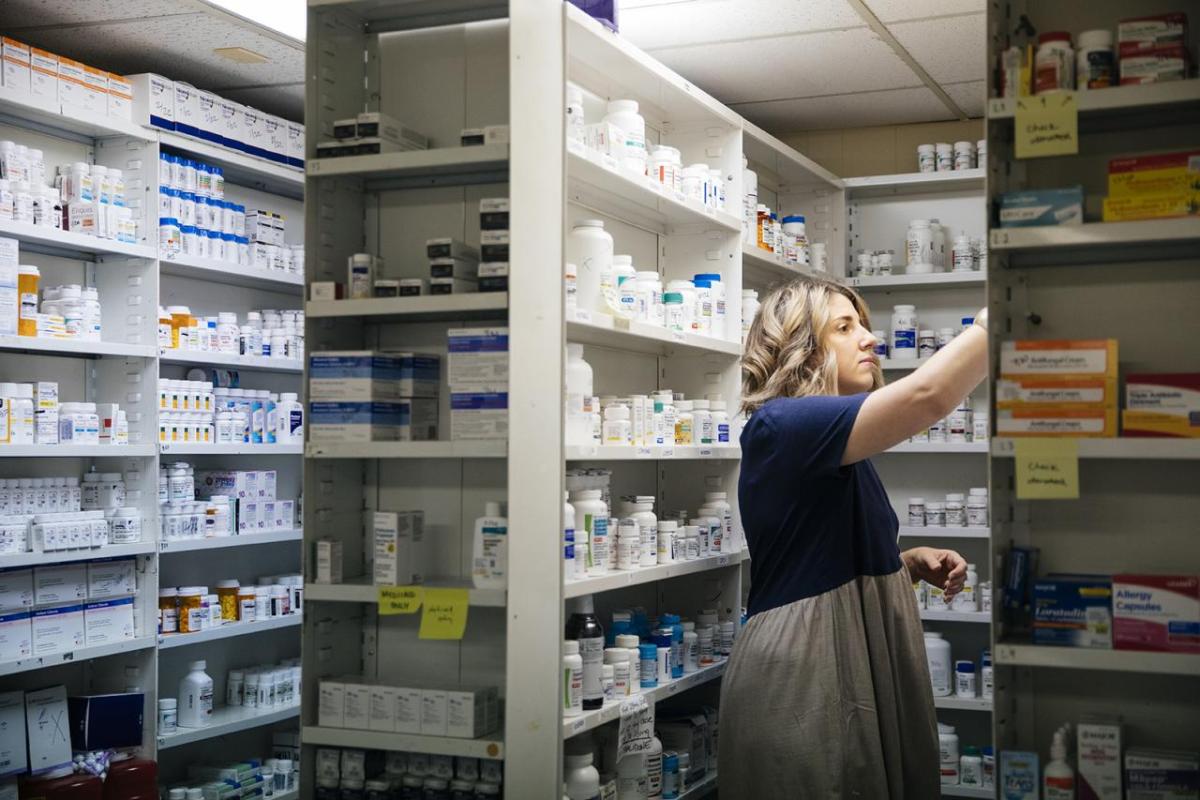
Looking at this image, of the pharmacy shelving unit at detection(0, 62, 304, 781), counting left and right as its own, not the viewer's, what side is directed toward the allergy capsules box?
front

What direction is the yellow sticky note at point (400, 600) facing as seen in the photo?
toward the camera

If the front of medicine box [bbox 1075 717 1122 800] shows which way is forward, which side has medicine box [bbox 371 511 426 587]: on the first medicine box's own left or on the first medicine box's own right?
on the first medicine box's own right

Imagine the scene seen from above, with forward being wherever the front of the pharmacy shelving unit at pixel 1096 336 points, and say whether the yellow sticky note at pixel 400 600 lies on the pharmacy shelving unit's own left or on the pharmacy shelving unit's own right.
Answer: on the pharmacy shelving unit's own right

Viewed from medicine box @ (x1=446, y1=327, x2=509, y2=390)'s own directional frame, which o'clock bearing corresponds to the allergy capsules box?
The allergy capsules box is roughly at 10 o'clock from the medicine box.

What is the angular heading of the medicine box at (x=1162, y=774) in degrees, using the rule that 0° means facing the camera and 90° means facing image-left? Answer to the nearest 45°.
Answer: approximately 0°

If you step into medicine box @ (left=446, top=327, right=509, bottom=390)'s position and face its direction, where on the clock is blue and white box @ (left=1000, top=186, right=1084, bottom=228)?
The blue and white box is roughly at 10 o'clock from the medicine box.

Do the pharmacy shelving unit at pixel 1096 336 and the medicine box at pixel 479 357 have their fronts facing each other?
no

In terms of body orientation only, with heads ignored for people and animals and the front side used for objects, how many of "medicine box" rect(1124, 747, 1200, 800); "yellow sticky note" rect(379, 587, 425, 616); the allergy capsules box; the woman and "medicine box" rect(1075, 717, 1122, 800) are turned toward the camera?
4

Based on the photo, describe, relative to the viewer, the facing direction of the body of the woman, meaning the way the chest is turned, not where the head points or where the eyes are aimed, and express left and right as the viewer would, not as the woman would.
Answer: facing to the right of the viewer

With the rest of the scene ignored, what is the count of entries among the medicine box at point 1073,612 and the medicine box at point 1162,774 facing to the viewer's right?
0

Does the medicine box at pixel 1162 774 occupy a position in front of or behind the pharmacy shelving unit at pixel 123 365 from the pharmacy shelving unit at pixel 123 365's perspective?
in front

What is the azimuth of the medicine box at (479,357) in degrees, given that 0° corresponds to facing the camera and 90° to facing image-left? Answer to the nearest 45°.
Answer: approximately 0°

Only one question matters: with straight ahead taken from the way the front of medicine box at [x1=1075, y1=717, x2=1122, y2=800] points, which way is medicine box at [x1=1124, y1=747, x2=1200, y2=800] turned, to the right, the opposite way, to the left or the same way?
the same way

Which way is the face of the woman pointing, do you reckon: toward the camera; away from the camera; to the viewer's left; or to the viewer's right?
to the viewer's right

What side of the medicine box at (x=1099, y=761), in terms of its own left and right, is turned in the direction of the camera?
front

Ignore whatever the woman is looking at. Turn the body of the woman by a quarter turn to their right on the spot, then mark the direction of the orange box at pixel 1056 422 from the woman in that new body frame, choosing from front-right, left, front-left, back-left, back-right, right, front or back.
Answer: front-left

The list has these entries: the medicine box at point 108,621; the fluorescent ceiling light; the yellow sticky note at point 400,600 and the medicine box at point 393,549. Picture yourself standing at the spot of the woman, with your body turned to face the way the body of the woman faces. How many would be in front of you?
0

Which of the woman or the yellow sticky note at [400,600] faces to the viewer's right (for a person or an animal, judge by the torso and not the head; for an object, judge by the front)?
the woman

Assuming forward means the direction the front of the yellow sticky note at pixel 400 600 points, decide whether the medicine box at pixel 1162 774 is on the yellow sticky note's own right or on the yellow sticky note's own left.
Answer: on the yellow sticky note's own left

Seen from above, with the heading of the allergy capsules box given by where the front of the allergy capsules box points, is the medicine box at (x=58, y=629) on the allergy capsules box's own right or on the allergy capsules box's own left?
on the allergy capsules box's own right
